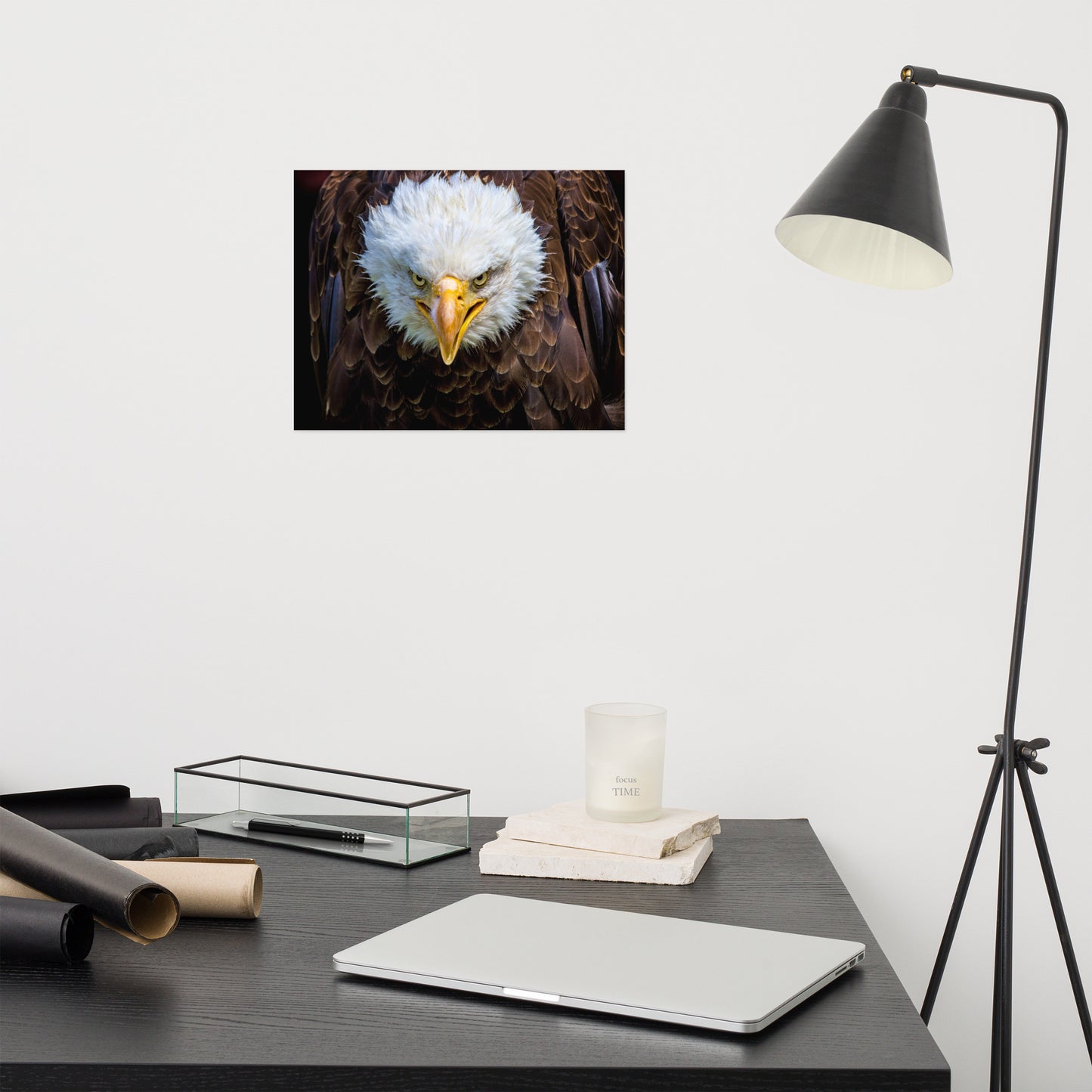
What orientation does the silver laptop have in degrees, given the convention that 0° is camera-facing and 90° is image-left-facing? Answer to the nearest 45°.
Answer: approximately 45°

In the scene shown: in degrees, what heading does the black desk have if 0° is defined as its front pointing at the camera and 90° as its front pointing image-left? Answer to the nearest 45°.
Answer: approximately 0°

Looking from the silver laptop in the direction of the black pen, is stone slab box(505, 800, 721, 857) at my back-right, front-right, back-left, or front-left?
front-right

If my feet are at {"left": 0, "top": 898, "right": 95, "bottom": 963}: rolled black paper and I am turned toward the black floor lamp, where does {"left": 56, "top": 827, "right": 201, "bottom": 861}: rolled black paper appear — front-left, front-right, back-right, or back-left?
front-left
